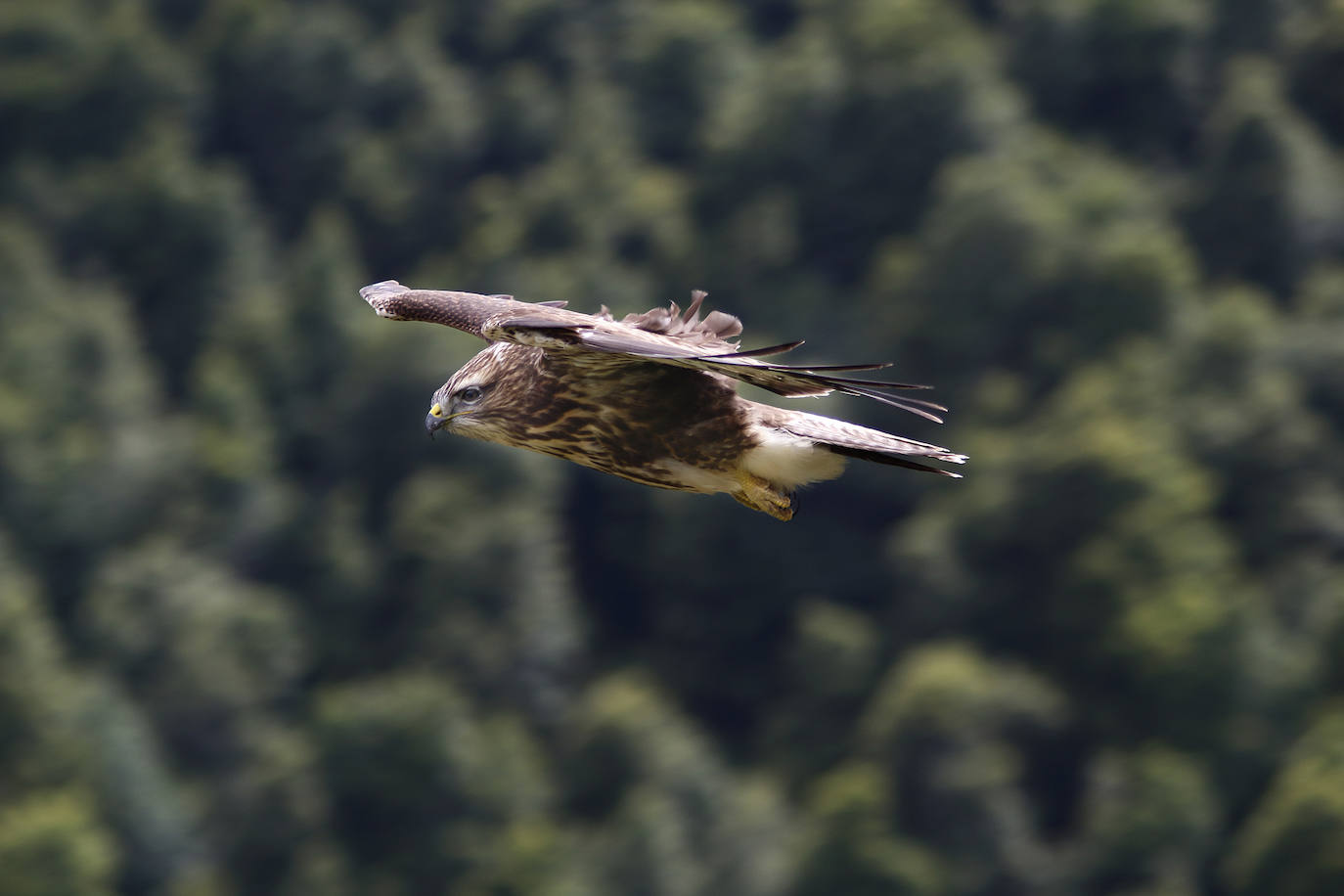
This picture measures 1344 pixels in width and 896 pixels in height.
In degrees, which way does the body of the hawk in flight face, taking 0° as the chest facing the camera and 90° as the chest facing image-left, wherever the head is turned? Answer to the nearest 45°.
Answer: approximately 90°
